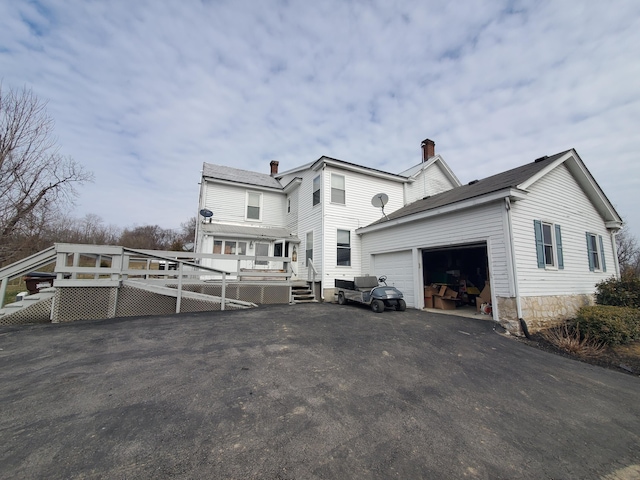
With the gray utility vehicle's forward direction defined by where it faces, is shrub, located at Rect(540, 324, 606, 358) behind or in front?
in front

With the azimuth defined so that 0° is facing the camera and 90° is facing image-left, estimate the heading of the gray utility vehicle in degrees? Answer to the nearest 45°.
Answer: approximately 315°

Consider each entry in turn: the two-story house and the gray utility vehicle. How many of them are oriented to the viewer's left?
0

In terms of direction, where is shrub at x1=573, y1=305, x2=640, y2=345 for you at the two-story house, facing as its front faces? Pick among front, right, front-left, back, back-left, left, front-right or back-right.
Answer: front-left

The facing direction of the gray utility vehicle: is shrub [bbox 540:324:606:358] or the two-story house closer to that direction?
the shrub
